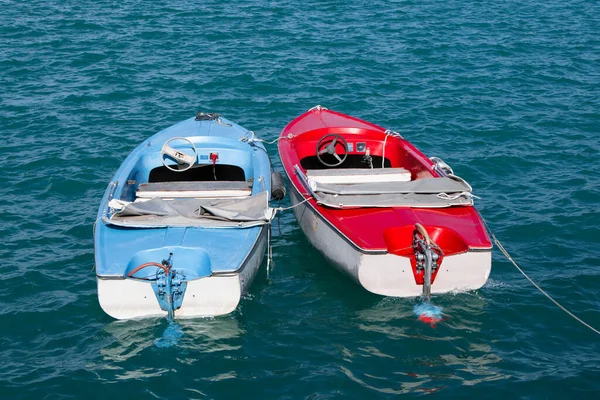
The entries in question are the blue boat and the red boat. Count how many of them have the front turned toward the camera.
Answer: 0

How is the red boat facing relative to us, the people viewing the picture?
facing away from the viewer and to the left of the viewer

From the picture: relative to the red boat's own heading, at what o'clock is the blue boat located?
The blue boat is roughly at 10 o'clock from the red boat.

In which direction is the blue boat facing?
away from the camera

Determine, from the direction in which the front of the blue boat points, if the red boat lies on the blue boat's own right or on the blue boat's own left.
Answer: on the blue boat's own right
